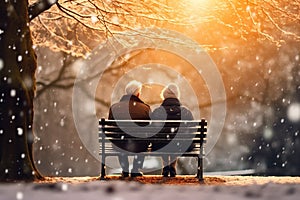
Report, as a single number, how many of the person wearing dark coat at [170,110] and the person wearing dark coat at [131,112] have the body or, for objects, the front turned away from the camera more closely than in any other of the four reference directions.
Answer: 2

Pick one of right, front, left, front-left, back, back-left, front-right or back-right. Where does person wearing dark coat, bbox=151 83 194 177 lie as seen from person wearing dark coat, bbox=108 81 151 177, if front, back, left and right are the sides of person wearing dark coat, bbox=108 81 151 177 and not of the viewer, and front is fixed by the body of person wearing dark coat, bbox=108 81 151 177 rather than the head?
right

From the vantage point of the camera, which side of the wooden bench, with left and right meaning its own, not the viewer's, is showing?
back

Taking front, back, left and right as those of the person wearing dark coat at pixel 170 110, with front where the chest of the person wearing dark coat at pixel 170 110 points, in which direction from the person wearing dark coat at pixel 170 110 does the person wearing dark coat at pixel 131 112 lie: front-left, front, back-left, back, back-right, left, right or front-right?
left

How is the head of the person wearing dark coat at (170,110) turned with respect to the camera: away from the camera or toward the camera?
away from the camera

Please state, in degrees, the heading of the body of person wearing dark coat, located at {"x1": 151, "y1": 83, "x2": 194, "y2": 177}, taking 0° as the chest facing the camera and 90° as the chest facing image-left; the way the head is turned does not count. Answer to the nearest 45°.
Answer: approximately 180°

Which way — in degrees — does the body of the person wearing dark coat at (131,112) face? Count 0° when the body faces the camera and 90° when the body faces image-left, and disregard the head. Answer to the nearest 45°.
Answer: approximately 180°

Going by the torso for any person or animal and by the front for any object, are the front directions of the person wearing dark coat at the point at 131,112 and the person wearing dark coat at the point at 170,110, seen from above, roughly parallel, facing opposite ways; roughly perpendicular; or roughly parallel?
roughly parallel
